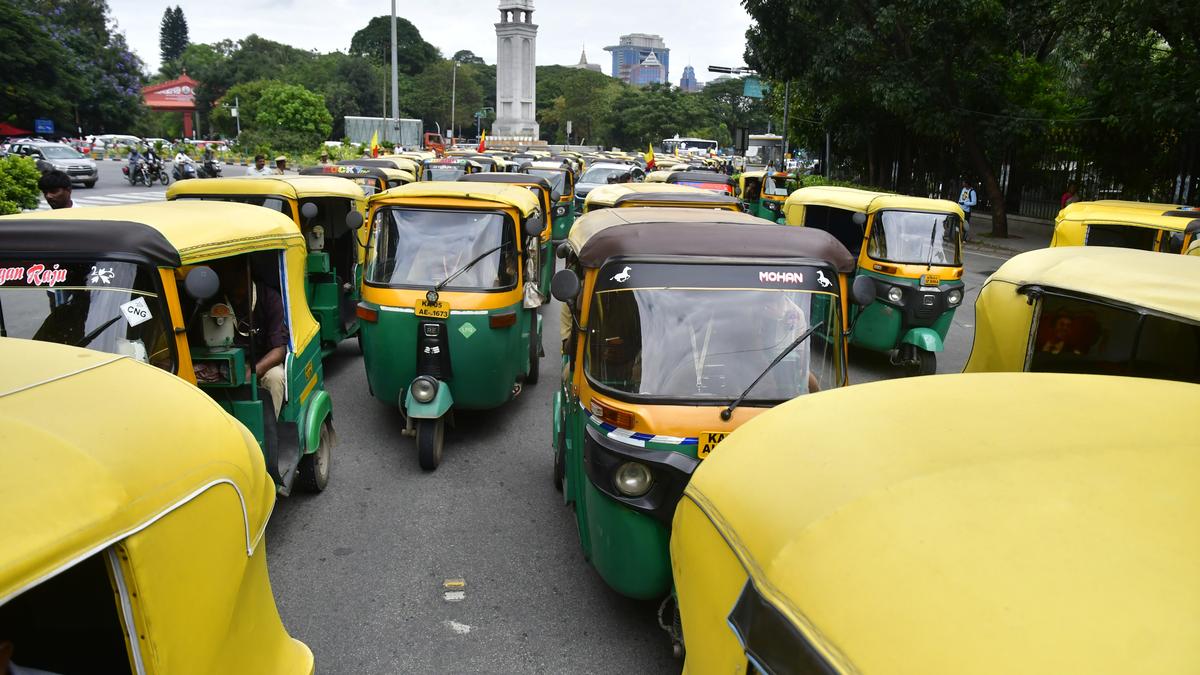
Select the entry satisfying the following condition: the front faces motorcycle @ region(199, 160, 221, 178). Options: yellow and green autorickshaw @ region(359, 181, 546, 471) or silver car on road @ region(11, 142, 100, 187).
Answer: the silver car on road

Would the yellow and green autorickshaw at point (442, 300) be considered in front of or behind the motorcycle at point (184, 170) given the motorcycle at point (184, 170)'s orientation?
in front

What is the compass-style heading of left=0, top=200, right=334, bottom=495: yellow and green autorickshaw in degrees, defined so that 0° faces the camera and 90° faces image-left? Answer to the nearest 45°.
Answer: approximately 45°

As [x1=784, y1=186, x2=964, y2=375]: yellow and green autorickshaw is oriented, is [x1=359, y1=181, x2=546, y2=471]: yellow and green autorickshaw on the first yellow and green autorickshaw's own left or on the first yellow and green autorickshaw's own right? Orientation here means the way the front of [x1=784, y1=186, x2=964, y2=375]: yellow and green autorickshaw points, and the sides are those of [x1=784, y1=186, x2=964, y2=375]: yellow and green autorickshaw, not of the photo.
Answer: on the first yellow and green autorickshaw's own right

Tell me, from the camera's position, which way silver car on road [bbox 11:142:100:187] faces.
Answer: facing the viewer and to the right of the viewer

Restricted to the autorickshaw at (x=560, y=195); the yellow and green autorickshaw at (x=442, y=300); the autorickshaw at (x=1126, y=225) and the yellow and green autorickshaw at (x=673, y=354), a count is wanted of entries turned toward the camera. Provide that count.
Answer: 3

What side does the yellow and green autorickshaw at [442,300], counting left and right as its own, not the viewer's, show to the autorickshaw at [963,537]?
front

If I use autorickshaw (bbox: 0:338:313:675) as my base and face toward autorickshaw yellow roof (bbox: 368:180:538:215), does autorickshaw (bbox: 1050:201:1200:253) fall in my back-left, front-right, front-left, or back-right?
front-right

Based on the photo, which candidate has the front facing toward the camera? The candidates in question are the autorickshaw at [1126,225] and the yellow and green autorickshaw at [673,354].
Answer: the yellow and green autorickshaw

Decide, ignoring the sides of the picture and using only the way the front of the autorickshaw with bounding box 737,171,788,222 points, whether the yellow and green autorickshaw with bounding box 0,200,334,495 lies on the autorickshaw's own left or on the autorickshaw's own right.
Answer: on the autorickshaw's own right

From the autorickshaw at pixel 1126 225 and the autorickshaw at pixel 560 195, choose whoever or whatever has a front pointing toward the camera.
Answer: the autorickshaw at pixel 560 195

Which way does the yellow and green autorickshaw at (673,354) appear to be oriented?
toward the camera

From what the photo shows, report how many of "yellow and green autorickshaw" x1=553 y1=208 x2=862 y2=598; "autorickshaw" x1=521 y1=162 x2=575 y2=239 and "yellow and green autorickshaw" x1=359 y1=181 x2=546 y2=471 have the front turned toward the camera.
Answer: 3
